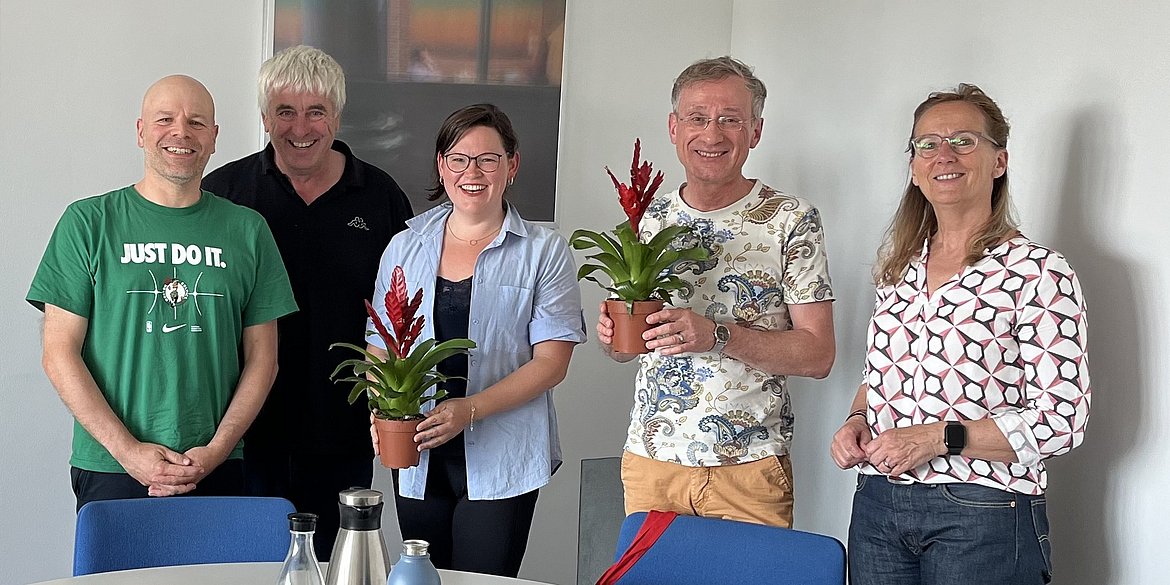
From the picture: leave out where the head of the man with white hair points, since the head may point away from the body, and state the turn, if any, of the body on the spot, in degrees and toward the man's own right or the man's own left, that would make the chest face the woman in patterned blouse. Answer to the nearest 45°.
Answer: approximately 45° to the man's own left

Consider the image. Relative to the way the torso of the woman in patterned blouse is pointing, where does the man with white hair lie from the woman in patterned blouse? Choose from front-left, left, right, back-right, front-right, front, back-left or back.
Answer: front-right

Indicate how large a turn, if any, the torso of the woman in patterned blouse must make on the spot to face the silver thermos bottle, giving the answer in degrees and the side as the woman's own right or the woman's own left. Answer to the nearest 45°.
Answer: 0° — they already face it

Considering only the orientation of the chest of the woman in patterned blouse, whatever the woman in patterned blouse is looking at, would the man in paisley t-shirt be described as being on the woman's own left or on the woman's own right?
on the woman's own right

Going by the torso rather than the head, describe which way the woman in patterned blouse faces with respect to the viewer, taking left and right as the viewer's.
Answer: facing the viewer and to the left of the viewer

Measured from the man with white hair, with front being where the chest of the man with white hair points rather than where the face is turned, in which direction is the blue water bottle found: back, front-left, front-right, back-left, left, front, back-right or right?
front

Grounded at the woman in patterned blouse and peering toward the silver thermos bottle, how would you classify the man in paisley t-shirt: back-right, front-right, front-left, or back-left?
front-right

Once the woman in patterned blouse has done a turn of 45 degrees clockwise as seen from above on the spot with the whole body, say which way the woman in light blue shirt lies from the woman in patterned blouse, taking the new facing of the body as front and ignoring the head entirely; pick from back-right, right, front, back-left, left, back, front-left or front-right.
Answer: front

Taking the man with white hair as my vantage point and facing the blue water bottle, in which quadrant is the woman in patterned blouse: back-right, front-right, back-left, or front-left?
front-left

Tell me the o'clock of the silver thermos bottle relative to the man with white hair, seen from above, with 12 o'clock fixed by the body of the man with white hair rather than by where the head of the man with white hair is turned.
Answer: The silver thermos bottle is roughly at 12 o'clock from the man with white hair.

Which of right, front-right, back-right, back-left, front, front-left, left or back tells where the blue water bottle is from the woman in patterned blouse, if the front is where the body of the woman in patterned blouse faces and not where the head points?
front

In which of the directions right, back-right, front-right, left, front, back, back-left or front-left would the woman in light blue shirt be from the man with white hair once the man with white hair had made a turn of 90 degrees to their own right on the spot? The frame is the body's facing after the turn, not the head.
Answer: back-left

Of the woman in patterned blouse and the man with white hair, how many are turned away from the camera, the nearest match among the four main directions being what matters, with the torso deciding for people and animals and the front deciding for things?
0

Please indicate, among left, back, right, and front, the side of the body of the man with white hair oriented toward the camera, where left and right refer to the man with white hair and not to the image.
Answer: front
